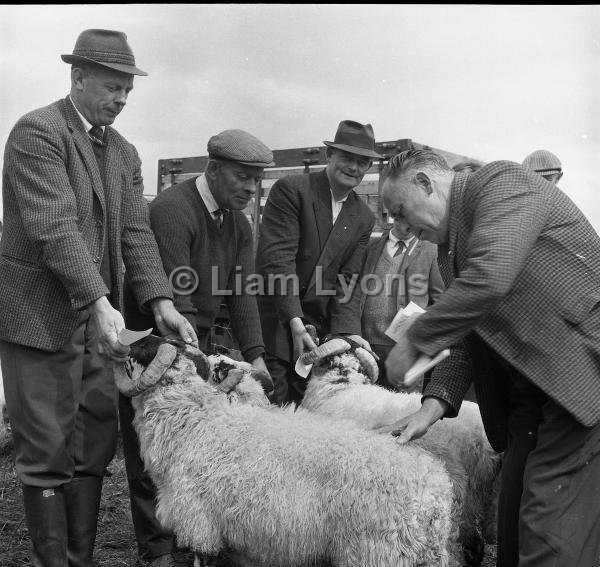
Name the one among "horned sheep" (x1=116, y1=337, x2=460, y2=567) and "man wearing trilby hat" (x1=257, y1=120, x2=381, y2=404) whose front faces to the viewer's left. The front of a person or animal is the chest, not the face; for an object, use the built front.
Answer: the horned sheep

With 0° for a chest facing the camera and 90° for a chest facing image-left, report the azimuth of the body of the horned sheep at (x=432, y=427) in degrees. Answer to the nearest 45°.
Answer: approximately 135°

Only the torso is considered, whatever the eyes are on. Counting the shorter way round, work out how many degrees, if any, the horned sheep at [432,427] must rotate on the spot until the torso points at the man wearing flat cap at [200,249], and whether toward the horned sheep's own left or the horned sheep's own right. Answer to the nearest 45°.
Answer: approximately 45° to the horned sheep's own left

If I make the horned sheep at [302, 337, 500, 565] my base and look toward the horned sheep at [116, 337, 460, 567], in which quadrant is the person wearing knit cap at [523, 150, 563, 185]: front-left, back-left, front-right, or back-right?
back-right

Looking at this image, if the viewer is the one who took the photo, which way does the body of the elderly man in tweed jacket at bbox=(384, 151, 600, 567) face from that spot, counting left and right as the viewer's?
facing to the left of the viewer

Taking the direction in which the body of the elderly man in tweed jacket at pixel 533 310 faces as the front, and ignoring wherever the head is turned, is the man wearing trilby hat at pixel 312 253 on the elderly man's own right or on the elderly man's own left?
on the elderly man's own right

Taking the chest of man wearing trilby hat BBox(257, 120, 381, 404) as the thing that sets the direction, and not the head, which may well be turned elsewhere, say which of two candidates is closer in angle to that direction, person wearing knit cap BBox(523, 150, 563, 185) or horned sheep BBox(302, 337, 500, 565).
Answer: the horned sheep

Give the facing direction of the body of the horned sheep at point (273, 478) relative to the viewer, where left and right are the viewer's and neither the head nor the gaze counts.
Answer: facing to the left of the viewer
